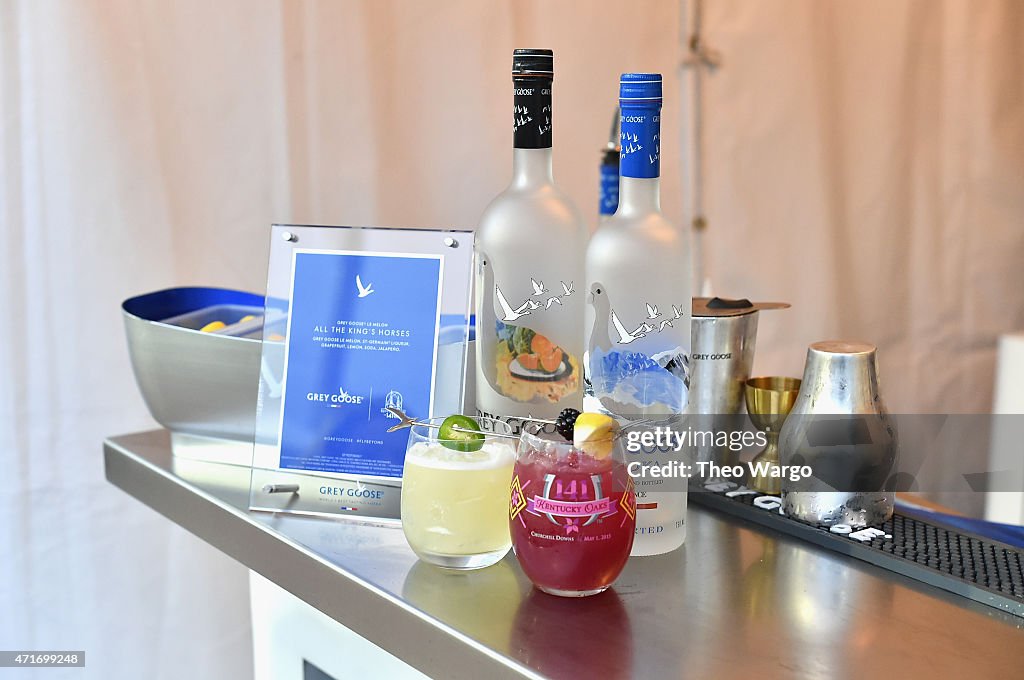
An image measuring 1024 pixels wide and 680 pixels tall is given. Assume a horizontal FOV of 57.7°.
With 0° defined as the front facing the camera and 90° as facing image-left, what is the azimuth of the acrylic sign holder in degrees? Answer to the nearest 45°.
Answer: approximately 0°

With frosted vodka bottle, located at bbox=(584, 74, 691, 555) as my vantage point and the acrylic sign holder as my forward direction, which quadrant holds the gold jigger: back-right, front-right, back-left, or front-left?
back-right
